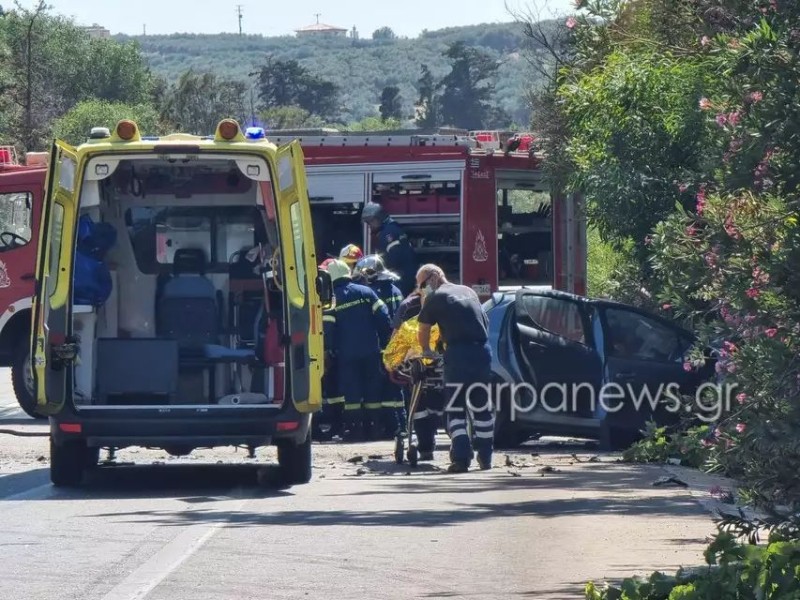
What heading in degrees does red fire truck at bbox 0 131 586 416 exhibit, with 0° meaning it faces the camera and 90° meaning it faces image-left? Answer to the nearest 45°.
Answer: approximately 135°

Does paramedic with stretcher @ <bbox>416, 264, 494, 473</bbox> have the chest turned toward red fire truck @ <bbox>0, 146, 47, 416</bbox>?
yes

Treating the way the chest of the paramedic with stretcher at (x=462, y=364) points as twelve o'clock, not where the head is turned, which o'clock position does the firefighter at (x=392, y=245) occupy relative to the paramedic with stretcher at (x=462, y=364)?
the firefighter at (x=392, y=245) is roughly at 1 o'clock from the paramedic with stretcher at (x=462, y=364).

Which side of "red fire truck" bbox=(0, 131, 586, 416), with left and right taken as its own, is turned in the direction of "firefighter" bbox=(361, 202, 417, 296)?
left

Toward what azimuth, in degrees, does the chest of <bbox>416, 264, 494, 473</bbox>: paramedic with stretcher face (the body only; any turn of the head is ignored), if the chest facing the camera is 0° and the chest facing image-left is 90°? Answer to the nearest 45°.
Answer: approximately 135°

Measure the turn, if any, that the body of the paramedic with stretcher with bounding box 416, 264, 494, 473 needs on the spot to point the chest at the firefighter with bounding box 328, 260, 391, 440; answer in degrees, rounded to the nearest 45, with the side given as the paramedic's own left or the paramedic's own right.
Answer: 0° — they already face them

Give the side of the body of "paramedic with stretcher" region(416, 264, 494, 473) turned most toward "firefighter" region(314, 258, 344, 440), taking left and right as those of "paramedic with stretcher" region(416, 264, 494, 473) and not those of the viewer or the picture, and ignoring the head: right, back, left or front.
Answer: front

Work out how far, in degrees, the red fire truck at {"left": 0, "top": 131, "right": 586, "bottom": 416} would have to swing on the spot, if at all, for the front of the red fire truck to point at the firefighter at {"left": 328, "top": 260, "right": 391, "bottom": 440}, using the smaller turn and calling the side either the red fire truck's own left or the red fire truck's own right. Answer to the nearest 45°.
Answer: approximately 135° to the red fire truck's own left
